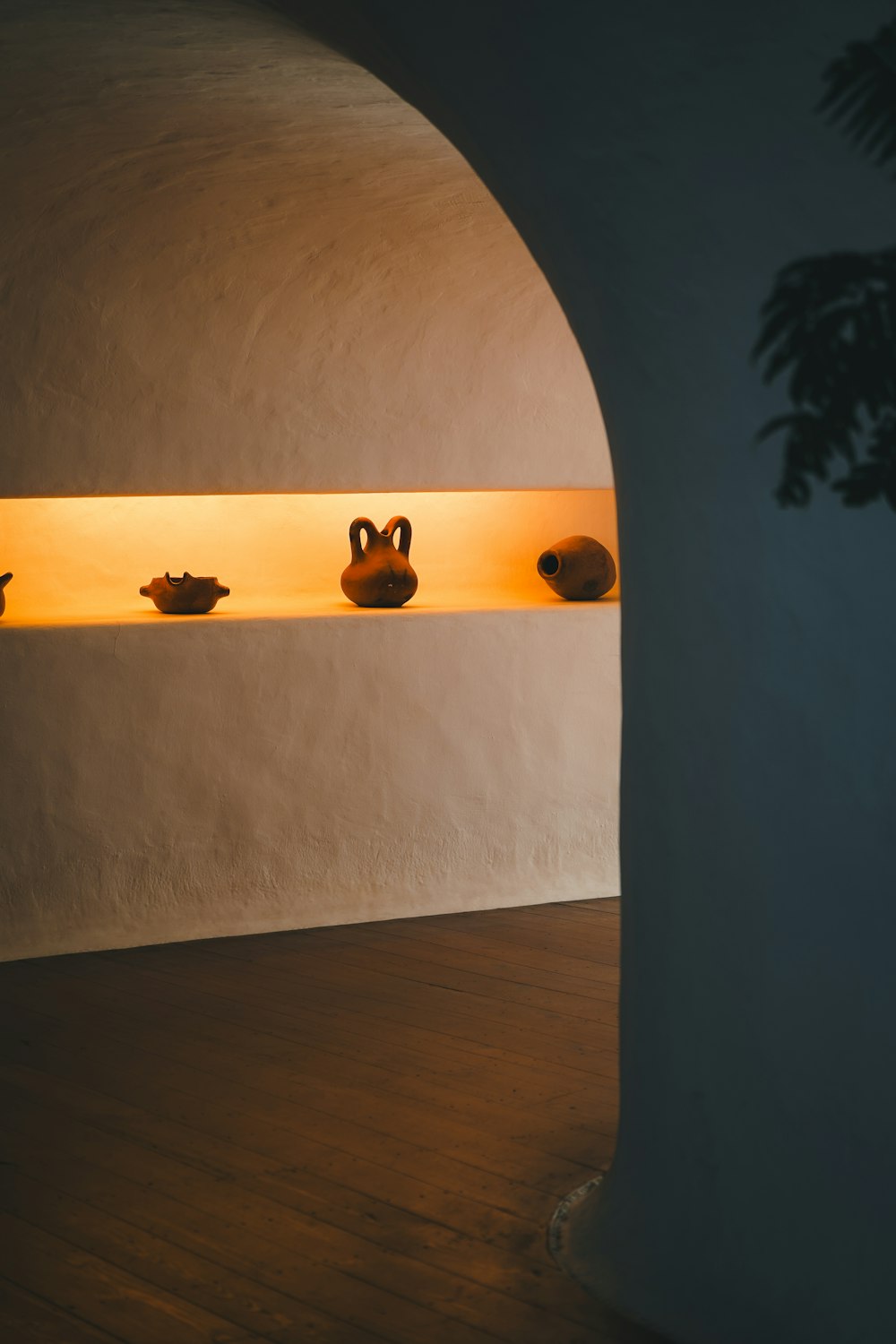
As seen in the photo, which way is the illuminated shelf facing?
toward the camera
